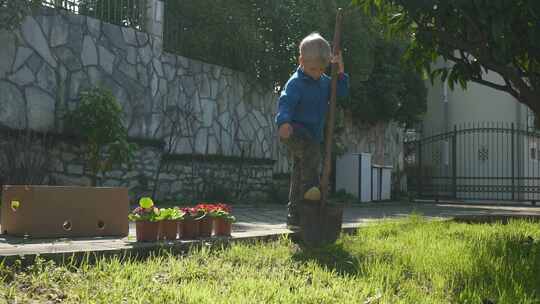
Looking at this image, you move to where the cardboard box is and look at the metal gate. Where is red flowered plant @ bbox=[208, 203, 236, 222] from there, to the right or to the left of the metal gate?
right

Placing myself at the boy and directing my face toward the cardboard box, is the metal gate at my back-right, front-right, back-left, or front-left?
back-right

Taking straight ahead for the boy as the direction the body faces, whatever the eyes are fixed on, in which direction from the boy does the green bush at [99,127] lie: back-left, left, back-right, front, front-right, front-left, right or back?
back

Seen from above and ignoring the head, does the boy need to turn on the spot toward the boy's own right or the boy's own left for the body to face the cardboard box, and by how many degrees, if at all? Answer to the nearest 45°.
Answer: approximately 135° to the boy's own right

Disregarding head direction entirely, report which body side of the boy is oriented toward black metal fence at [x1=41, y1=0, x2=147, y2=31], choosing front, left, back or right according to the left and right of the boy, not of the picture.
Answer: back

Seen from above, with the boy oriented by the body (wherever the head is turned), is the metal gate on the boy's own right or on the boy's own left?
on the boy's own left

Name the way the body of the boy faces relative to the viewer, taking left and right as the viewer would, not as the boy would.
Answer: facing the viewer and to the right of the viewer

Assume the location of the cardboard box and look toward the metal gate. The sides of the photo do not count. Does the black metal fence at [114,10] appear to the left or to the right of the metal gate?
left
